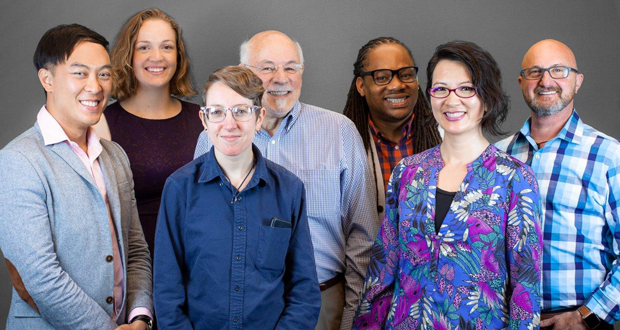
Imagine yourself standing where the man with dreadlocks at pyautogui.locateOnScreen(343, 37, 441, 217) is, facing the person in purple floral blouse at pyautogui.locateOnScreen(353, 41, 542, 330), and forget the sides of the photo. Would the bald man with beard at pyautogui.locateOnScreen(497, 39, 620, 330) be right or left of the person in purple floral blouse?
left

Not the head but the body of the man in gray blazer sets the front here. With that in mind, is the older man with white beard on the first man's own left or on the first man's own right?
on the first man's own left

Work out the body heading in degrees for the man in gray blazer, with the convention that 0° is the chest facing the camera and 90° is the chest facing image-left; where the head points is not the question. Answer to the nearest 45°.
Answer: approximately 315°

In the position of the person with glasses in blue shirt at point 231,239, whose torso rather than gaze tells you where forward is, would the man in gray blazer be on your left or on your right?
on your right

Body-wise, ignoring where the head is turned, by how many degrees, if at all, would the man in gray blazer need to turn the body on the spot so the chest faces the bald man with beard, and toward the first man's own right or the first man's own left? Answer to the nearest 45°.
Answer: approximately 45° to the first man's own left

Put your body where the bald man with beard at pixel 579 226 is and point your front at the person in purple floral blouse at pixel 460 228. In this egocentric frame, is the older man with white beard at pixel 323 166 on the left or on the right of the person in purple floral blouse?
right

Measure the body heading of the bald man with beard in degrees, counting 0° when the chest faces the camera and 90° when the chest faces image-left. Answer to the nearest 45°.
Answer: approximately 45°

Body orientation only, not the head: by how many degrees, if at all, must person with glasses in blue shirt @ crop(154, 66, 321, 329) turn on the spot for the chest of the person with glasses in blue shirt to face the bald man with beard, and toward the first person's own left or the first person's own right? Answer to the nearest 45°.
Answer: approximately 90° to the first person's own left
